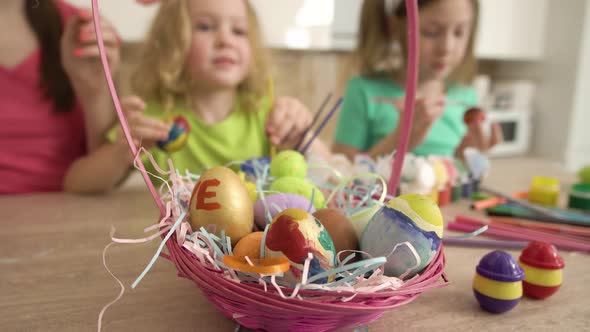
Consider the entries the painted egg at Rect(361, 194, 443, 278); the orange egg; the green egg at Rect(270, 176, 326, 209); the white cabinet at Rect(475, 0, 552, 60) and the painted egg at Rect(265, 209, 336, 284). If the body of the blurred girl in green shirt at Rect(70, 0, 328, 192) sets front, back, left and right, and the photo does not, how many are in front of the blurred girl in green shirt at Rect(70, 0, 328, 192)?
4

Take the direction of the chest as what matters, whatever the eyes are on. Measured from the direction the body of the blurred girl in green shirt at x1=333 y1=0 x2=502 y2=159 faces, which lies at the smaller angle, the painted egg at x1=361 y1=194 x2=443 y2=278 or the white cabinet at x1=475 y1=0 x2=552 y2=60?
the painted egg

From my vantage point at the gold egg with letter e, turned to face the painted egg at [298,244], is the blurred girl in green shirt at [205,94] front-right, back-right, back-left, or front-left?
back-left

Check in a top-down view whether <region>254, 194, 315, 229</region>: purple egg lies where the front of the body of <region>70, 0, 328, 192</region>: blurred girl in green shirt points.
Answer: yes

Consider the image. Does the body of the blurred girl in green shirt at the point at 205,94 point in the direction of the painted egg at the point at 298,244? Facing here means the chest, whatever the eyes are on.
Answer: yes

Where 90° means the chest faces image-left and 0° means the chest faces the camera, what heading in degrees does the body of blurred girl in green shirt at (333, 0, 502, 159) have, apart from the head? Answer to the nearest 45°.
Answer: approximately 315°

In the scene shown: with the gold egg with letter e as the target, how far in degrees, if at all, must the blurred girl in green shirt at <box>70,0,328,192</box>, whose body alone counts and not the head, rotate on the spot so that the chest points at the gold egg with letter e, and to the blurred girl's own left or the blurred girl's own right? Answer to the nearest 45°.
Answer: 0° — they already face it
